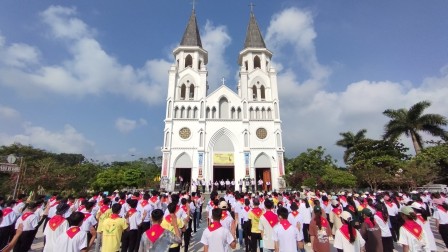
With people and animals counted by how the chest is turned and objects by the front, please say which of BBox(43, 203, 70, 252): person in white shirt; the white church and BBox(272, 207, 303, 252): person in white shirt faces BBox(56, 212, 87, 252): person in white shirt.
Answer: the white church

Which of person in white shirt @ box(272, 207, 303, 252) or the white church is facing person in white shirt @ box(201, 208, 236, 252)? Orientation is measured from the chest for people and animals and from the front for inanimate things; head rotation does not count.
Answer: the white church

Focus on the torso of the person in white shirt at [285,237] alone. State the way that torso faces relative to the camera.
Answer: away from the camera

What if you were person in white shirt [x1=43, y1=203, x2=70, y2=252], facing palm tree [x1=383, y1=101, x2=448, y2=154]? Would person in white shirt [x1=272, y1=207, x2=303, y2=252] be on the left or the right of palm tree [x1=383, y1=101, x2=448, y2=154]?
right

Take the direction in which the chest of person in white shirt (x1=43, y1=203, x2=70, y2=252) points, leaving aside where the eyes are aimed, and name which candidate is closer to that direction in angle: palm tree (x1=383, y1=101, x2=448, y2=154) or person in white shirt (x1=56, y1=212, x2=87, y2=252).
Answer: the palm tree

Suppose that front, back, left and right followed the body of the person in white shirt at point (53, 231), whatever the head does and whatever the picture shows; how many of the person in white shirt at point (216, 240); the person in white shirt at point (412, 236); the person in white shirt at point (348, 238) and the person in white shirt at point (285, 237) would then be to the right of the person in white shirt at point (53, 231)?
4

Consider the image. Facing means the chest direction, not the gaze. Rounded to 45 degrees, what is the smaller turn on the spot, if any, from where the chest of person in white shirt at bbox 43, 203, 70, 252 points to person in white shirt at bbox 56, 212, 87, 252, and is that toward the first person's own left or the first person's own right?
approximately 135° to the first person's own right

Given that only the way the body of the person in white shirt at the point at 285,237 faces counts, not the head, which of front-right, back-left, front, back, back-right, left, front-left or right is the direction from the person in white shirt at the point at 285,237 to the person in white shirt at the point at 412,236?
right

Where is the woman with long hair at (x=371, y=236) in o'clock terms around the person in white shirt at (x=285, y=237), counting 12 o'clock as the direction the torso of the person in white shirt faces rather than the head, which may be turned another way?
The woman with long hair is roughly at 2 o'clock from the person in white shirt.

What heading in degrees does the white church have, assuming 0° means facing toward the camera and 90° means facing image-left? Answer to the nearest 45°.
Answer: approximately 0°

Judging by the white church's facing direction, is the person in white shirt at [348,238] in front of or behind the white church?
in front

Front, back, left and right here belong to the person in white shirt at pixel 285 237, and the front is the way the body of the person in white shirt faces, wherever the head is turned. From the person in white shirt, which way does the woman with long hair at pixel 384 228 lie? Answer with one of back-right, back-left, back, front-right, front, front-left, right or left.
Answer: front-right

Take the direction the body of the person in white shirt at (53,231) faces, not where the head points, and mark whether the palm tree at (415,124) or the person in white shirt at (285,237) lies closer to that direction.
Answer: the palm tree
